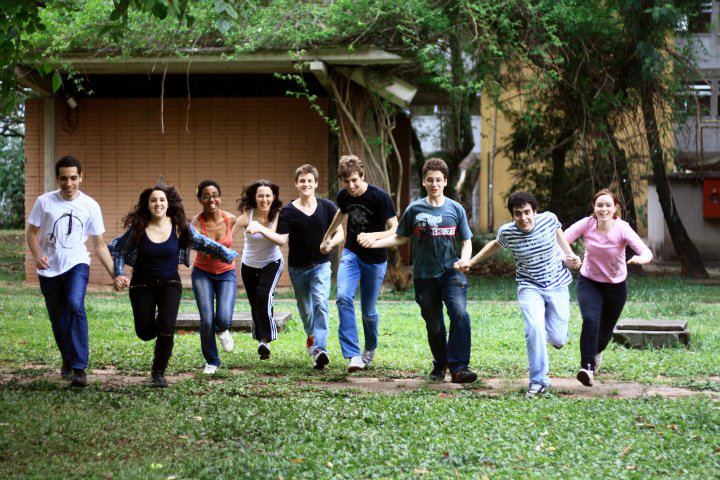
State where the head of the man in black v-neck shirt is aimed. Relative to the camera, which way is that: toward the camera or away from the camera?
toward the camera

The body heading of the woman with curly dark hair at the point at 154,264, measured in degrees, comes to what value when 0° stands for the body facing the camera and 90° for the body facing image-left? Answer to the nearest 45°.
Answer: approximately 0°

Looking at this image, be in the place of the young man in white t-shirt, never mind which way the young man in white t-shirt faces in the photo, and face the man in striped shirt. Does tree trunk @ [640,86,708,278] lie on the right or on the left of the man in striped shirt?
left

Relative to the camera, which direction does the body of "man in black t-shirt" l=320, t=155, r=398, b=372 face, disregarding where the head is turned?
toward the camera

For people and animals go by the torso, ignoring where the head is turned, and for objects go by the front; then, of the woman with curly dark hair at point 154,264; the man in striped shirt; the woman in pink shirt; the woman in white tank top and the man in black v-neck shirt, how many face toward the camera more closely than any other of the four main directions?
5

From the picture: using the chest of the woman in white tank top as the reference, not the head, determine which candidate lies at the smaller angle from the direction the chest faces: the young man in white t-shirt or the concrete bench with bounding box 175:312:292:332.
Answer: the young man in white t-shirt

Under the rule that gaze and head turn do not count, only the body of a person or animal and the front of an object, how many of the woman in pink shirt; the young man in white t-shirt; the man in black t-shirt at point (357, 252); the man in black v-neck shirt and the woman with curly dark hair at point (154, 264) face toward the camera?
5

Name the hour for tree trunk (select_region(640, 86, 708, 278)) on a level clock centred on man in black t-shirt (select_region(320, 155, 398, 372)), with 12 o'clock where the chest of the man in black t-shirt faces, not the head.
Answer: The tree trunk is roughly at 7 o'clock from the man in black t-shirt.

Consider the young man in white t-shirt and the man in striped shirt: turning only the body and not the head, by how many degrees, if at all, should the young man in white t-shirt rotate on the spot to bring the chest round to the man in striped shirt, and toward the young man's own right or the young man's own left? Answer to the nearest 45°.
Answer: approximately 90° to the young man's own left

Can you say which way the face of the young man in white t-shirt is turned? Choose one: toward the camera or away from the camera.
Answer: toward the camera

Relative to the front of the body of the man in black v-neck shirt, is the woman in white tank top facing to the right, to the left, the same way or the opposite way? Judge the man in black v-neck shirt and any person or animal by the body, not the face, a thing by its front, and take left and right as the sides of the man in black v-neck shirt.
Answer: the same way

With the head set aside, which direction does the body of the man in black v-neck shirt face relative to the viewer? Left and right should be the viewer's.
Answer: facing the viewer

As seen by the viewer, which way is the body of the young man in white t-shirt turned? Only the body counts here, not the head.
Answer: toward the camera
